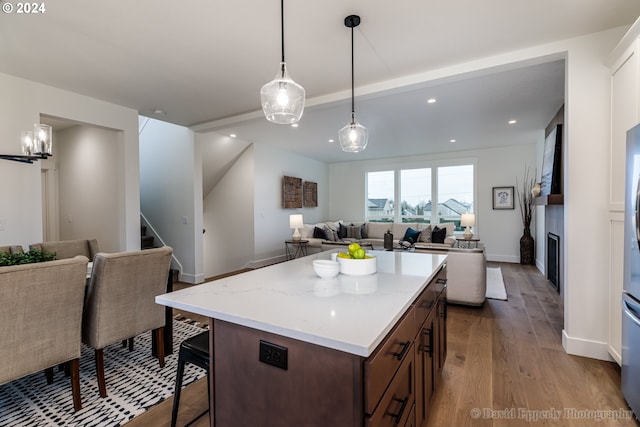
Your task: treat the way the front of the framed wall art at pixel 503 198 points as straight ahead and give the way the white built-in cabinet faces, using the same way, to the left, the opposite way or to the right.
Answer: to the right

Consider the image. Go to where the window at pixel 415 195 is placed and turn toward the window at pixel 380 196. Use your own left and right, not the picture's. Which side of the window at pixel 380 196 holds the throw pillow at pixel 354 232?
left

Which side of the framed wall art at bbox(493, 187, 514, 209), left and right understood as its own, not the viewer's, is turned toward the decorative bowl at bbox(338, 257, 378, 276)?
front

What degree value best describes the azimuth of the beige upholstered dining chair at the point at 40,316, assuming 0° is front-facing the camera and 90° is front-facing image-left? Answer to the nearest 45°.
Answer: approximately 135°

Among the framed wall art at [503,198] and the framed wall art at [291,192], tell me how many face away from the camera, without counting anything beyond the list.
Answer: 0

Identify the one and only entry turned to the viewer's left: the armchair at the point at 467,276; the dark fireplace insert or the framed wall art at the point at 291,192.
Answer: the dark fireplace insert

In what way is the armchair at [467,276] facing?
away from the camera

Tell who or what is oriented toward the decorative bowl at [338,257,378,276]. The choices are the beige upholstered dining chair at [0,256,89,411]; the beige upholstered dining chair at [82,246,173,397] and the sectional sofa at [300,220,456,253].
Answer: the sectional sofa

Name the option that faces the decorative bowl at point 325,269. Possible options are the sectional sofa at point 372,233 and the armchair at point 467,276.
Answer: the sectional sofa

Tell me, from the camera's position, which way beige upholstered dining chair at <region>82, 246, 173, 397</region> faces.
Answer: facing away from the viewer and to the left of the viewer

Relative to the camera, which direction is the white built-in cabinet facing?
to the viewer's left

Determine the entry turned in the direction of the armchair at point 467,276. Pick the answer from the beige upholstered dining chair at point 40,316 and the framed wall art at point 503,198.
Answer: the framed wall art

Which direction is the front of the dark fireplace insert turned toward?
to the viewer's left
